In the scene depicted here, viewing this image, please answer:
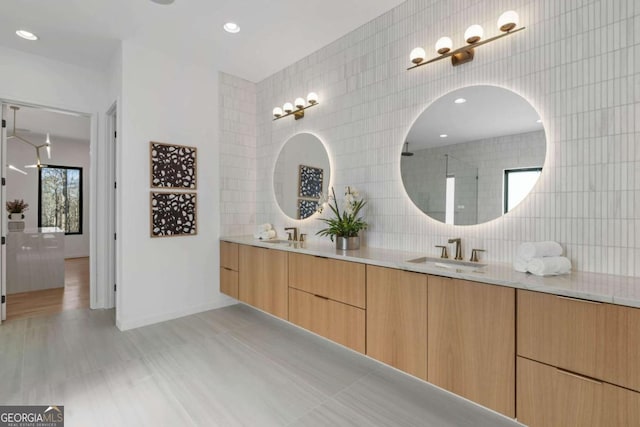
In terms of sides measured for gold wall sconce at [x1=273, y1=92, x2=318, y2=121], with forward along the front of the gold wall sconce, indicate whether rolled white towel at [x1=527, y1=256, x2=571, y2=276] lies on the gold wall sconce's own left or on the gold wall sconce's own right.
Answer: on the gold wall sconce's own left

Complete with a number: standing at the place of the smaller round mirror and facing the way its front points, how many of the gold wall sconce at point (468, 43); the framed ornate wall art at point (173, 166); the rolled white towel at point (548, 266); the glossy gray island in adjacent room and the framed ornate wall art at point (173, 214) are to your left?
2

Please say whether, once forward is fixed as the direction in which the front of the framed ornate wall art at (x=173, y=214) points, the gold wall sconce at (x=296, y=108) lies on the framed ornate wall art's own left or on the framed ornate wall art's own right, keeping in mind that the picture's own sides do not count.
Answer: on the framed ornate wall art's own left

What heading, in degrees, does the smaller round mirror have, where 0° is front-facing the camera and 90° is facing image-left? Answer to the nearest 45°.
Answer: approximately 45°

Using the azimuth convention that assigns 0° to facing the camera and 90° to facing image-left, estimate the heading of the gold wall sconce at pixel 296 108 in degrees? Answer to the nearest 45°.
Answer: approximately 45°

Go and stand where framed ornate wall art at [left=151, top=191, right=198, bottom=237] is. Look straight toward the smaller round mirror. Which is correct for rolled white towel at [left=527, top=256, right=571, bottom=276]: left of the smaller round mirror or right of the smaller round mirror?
right

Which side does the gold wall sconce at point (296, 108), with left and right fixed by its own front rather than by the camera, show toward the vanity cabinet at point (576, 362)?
left

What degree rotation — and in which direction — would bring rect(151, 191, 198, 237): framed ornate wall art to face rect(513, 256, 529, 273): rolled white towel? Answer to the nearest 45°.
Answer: approximately 45° to its left

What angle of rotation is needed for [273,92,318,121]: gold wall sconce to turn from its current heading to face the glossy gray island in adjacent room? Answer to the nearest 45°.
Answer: approximately 45° to its right

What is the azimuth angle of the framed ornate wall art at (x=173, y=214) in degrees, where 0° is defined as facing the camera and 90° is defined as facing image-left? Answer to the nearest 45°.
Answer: approximately 0°

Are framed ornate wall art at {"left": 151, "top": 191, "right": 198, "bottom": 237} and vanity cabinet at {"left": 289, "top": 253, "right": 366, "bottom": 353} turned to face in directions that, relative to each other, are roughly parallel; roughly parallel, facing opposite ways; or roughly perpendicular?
roughly perpendicular
